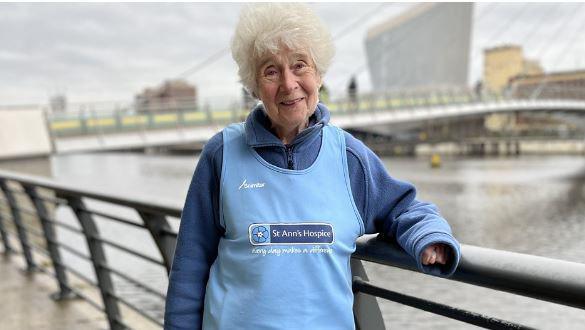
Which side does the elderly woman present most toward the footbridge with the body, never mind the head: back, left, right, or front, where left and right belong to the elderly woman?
back

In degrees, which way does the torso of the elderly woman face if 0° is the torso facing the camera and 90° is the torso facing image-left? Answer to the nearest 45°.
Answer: approximately 0°

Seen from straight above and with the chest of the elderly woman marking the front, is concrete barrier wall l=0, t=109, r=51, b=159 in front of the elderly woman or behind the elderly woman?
behind
